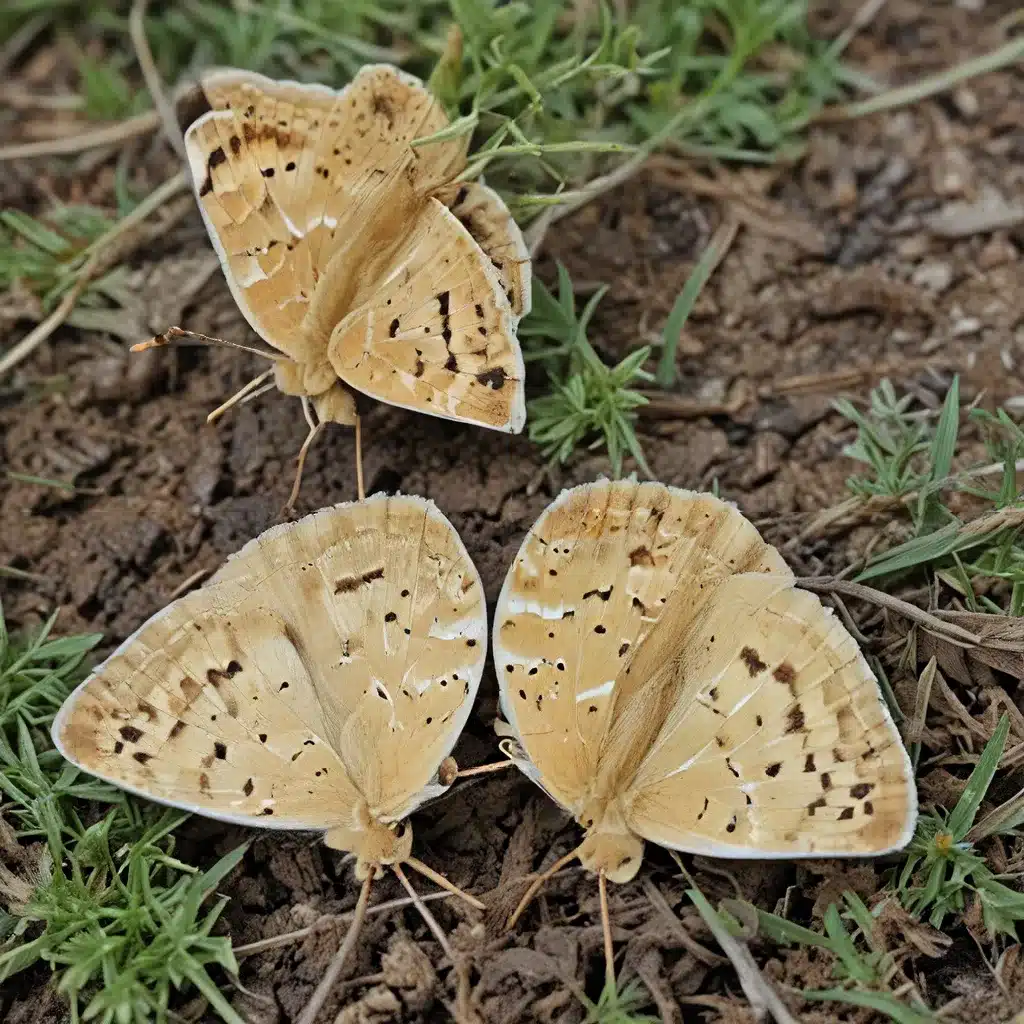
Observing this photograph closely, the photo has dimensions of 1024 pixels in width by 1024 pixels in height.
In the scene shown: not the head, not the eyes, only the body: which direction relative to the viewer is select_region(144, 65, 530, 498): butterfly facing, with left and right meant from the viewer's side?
facing the viewer and to the left of the viewer

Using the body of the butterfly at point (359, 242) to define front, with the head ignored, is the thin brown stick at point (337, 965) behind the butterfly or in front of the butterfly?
in front

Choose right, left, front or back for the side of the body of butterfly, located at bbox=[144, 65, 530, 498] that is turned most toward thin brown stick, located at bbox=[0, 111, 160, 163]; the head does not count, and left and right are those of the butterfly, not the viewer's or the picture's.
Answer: right

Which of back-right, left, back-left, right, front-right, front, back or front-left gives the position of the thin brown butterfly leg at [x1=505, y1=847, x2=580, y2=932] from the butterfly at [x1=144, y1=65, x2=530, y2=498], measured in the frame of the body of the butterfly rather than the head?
front-left

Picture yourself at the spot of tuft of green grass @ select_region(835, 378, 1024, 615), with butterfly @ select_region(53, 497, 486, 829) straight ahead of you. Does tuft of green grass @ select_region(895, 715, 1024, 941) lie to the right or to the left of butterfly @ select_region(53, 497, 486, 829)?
left

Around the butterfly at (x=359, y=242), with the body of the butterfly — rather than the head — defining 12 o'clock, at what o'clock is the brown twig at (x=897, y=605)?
The brown twig is roughly at 9 o'clock from the butterfly.

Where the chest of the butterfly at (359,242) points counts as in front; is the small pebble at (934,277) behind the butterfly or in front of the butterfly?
behind

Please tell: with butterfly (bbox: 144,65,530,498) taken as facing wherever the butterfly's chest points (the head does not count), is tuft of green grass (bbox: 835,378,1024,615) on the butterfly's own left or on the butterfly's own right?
on the butterfly's own left

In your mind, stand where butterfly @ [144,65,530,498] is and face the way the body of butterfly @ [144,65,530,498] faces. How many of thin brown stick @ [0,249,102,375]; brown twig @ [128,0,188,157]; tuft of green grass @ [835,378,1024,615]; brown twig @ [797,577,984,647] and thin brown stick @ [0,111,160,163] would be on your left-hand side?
2

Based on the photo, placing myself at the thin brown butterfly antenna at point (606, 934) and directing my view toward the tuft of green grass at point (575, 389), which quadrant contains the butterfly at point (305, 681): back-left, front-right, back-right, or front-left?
front-left

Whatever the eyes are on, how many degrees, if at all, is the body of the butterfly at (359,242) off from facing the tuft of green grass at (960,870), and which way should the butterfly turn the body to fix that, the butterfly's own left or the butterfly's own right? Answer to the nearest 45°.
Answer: approximately 90° to the butterfly's own left

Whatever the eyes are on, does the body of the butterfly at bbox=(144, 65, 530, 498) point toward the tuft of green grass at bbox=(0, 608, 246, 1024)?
yes

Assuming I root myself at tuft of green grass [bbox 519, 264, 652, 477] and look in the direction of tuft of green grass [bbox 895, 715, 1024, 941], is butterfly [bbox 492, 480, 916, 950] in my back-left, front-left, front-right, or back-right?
front-right

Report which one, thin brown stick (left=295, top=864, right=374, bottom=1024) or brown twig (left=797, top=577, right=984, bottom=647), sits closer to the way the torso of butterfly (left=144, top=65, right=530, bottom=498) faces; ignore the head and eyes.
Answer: the thin brown stick
